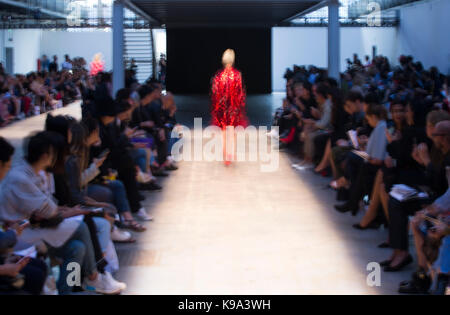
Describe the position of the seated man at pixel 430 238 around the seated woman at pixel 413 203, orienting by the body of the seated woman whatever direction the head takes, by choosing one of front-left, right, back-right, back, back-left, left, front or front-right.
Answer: left

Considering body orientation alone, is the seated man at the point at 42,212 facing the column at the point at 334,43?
no

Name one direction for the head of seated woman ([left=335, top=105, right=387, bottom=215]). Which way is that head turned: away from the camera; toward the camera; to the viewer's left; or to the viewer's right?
to the viewer's left

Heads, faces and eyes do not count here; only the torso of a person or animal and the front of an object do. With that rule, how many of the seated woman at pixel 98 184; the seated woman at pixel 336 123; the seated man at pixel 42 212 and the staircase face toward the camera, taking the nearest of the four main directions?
1

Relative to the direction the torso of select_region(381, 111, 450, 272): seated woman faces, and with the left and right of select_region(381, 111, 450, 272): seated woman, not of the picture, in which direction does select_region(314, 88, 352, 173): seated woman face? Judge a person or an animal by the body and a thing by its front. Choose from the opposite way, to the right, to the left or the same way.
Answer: the same way

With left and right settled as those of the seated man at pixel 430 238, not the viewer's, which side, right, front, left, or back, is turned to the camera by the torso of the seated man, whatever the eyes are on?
left

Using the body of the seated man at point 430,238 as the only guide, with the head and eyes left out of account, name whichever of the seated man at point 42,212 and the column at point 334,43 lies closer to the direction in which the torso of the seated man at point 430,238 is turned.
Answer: the seated man

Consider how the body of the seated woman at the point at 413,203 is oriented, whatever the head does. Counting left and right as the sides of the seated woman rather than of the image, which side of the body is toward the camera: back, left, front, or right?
left

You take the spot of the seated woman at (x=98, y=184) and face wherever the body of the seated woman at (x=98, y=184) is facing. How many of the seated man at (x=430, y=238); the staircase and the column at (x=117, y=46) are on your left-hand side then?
2

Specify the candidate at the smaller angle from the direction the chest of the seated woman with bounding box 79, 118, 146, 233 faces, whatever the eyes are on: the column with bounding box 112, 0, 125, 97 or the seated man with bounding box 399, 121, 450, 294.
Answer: the seated man

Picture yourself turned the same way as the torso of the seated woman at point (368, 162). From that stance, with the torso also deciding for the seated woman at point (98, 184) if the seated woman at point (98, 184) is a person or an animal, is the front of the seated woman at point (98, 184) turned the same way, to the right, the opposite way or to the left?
the opposite way

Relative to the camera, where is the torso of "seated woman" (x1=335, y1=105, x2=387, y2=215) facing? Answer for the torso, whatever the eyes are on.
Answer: to the viewer's left

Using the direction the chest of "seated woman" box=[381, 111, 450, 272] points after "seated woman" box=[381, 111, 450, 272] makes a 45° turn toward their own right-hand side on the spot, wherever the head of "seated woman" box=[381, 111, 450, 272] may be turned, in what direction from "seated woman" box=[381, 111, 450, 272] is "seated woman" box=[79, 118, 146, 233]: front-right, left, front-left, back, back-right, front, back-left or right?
front-left

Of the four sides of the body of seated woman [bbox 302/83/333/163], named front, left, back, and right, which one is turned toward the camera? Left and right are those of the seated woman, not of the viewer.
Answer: left

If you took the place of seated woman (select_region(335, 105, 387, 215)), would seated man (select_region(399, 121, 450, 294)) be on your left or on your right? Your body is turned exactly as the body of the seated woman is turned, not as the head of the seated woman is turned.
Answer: on your left

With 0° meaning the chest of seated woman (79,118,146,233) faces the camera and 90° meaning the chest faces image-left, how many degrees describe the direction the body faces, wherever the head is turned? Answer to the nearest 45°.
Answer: approximately 270°

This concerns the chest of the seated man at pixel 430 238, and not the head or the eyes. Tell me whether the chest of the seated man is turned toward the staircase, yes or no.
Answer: no

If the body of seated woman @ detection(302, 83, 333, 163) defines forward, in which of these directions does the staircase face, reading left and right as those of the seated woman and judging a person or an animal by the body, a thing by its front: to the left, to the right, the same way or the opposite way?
to the left

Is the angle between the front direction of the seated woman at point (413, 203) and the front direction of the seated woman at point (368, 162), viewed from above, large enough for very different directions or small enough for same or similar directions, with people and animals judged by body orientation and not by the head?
same or similar directions

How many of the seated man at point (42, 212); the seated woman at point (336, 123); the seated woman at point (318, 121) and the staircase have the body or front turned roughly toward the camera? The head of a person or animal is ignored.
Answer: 1

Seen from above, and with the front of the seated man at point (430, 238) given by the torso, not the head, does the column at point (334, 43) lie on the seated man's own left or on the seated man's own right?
on the seated man's own right
